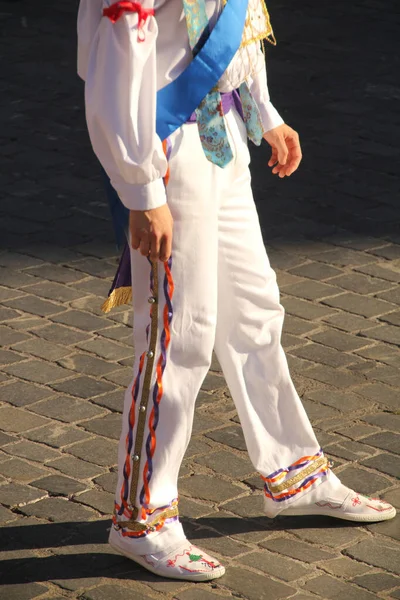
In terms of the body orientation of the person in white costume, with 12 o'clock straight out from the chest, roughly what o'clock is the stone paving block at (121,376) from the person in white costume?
The stone paving block is roughly at 7 o'clock from the person in white costume.

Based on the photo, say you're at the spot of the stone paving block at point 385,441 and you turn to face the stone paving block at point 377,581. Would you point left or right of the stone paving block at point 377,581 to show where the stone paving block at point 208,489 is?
right

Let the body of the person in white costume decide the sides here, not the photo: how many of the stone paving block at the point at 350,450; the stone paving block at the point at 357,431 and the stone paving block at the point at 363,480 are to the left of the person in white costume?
3

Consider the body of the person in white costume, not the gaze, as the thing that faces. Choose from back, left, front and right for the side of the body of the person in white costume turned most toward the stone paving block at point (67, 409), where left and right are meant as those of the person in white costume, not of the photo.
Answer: back

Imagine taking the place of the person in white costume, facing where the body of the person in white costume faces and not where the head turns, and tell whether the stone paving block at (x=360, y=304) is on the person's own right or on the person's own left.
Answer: on the person's own left

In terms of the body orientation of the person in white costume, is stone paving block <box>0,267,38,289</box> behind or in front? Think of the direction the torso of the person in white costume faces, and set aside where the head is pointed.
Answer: behind

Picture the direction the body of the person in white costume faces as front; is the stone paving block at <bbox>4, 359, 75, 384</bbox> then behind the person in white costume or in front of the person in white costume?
behind

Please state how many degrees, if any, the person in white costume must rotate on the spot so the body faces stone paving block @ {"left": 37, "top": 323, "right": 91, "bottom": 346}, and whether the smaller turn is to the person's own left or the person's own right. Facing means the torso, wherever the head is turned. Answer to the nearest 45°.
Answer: approximately 135° to the person's own left

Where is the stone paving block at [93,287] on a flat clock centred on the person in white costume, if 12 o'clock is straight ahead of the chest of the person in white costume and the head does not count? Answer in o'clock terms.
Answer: The stone paving block is roughly at 7 o'clock from the person in white costume.

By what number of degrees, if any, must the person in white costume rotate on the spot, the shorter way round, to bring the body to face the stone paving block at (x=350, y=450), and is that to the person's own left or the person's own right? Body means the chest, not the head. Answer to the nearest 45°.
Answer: approximately 90° to the person's own left

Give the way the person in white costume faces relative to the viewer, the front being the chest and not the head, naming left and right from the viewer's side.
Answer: facing the viewer and to the right of the viewer

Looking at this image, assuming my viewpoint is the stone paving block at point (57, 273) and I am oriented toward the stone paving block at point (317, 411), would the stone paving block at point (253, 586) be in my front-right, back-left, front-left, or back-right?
front-right

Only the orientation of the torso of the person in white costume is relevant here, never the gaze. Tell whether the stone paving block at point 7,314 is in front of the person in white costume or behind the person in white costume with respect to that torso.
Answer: behind
